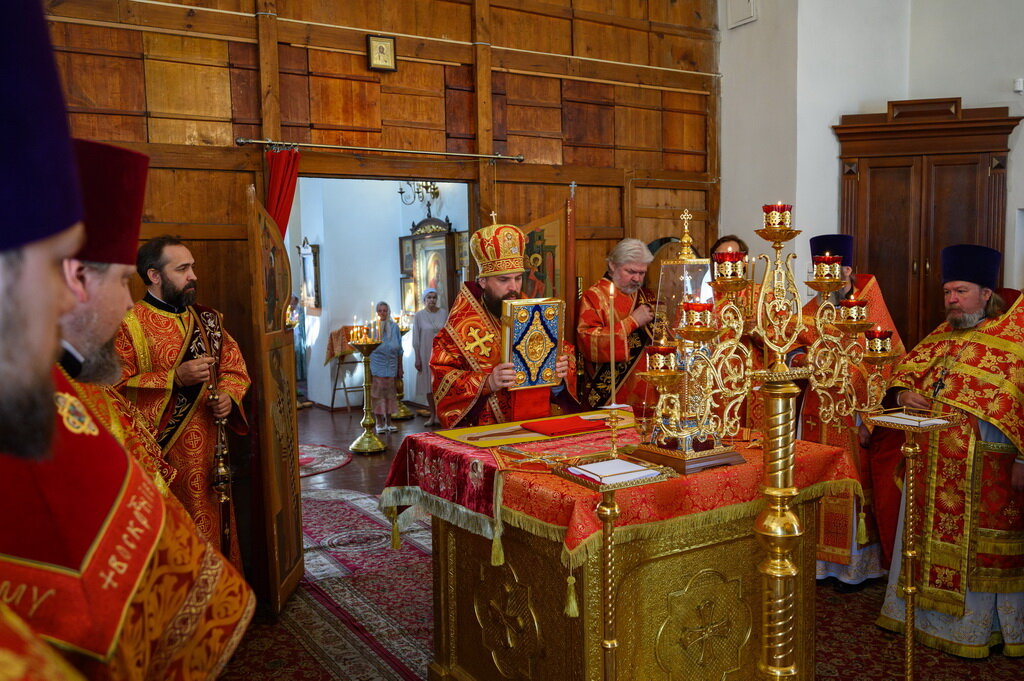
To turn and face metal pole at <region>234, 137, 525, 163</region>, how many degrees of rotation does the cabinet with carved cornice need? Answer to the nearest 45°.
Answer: approximately 45° to its right

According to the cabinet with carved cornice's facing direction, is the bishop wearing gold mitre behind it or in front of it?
in front

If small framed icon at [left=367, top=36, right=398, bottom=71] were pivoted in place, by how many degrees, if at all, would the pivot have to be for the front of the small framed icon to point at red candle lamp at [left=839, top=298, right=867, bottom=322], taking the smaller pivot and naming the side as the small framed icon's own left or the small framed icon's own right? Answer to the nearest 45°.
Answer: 0° — it already faces it

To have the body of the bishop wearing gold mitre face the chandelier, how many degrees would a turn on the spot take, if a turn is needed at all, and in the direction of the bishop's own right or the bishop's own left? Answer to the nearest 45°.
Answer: approximately 135° to the bishop's own left

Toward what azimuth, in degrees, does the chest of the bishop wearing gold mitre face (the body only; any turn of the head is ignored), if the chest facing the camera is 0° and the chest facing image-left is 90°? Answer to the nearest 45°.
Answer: approximately 315°

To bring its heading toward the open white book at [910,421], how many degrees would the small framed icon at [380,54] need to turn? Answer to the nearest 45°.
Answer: approximately 45° to its left

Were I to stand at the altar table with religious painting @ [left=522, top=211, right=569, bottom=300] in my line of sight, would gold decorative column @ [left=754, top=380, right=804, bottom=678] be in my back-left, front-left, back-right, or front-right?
back-right

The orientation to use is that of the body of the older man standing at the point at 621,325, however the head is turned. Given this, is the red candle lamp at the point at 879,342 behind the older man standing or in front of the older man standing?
in front

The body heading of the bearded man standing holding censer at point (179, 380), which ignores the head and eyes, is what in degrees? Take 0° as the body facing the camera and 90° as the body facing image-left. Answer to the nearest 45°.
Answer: approximately 315°

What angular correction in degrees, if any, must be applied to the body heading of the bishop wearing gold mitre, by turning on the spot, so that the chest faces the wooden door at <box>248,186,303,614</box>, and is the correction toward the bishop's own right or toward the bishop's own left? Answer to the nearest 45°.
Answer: approximately 135° to the bishop's own right

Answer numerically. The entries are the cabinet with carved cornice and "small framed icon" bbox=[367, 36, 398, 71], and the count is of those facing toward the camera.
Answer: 2
